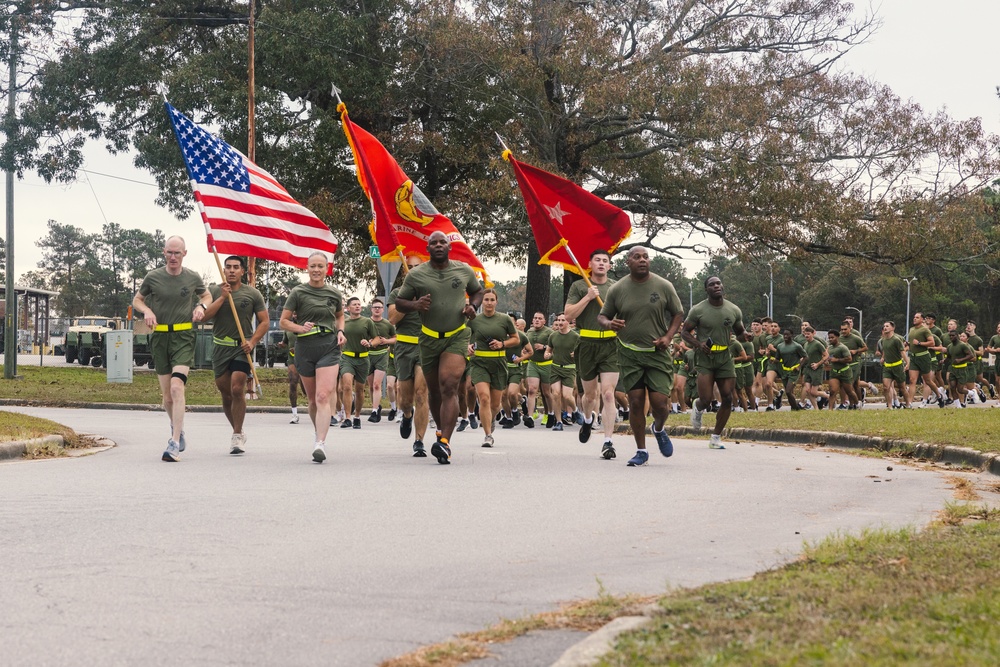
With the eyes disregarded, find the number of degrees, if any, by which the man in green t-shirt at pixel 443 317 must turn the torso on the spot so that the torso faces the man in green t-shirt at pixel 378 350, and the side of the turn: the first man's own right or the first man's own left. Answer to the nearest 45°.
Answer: approximately 180°

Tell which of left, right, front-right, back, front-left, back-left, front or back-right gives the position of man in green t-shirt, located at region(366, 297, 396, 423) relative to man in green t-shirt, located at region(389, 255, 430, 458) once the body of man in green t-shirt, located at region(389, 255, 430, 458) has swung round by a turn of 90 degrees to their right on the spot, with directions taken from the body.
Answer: right

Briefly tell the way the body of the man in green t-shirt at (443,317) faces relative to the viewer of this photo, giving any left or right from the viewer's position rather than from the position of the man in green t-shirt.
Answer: facing the viewer

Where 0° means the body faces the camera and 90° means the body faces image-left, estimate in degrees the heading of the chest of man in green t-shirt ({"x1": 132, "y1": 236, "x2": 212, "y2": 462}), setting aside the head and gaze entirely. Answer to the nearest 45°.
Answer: approximately 0°

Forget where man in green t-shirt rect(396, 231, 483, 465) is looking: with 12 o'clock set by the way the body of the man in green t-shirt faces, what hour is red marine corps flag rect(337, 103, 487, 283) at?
The red marine corps flag is roughly at 6 o'clock from the man in green t-shirt.

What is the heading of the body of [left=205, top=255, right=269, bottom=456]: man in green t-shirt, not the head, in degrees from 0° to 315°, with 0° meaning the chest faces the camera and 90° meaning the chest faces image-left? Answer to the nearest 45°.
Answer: approximately 0°

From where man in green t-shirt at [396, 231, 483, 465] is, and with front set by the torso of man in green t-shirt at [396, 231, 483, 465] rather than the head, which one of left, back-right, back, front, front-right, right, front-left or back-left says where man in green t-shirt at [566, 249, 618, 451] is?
back-left

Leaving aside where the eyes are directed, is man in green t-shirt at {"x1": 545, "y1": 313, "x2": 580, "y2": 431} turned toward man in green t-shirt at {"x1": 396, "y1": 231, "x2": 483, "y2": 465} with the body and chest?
yes

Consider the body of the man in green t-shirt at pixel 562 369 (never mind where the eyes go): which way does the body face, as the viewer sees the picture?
toward the camera
